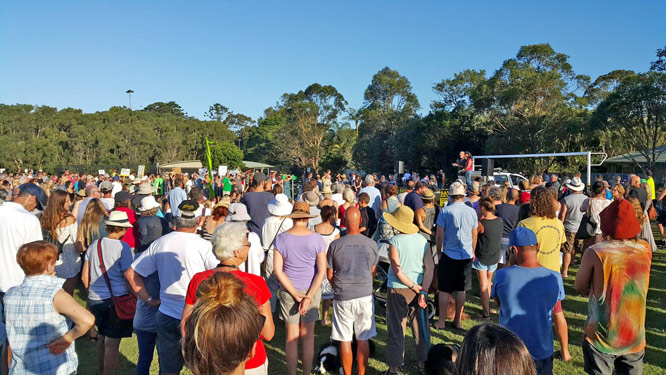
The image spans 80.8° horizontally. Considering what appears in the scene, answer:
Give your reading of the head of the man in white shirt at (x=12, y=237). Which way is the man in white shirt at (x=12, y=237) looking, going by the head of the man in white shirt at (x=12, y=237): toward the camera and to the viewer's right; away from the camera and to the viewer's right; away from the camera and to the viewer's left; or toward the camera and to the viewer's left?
away from the camera and to the viewer's right

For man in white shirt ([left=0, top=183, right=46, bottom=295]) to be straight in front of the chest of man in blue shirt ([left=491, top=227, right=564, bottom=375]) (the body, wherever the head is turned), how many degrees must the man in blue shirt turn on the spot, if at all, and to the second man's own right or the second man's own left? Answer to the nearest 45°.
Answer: approximately 90° to the second man's own left

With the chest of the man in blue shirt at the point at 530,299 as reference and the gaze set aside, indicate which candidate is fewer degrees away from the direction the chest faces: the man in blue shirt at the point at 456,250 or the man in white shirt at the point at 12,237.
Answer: the man in blue shirt

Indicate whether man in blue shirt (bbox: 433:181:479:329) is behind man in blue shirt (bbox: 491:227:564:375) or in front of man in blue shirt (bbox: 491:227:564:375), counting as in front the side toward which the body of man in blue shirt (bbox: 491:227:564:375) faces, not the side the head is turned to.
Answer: in front

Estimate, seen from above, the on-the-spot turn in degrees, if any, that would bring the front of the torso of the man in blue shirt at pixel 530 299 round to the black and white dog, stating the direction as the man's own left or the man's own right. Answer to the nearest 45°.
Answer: approximately 90° to the man's own left

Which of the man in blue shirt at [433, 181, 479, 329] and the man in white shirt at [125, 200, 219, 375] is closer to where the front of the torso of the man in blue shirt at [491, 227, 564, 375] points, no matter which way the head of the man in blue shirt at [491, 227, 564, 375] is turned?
the man in blue shirt

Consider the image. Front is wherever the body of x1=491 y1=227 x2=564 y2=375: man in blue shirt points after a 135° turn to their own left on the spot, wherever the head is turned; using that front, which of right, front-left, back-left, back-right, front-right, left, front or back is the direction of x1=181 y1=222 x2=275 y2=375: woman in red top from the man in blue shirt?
front

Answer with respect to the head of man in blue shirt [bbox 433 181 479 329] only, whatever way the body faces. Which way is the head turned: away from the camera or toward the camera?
away from the camera

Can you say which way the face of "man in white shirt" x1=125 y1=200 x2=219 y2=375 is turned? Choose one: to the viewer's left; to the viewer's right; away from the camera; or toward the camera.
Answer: away from the camera

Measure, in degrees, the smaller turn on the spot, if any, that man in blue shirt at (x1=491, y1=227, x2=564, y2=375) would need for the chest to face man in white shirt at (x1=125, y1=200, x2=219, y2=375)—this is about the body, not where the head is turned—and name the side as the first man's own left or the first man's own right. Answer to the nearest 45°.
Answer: approximately 90° to the first man's own left

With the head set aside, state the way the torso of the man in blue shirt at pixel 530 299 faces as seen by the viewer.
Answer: away from the camera
